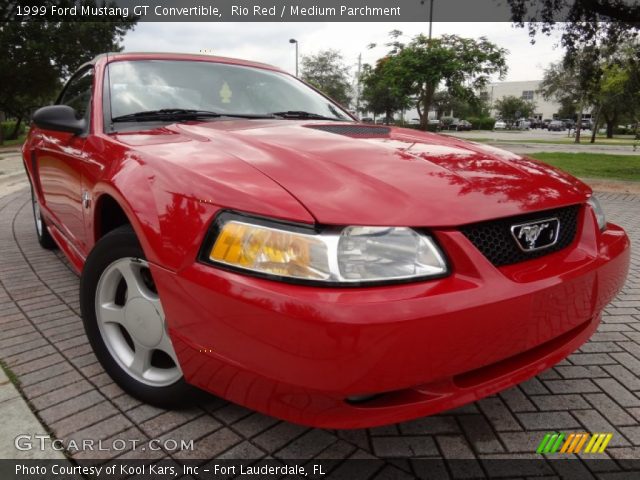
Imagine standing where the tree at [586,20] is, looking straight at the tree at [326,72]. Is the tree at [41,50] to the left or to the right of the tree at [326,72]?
left

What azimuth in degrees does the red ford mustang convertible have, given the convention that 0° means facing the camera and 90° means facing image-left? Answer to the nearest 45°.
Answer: approximately 315°

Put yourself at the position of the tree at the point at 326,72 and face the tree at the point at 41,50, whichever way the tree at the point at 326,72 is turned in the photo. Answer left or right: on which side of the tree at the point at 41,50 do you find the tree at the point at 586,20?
left

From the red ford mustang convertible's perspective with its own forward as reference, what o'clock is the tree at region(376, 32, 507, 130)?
The tree is roughly at 8 o'clock from the red ford mustang convertible.

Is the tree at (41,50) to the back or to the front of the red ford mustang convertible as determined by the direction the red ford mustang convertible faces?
to the back

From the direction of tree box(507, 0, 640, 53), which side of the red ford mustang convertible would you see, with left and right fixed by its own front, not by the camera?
left

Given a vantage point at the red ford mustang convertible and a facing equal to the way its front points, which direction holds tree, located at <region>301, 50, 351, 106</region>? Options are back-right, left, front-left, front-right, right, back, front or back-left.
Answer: back-left

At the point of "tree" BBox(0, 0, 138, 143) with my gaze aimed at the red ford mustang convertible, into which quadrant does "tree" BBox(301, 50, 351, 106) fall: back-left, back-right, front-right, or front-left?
back-left
